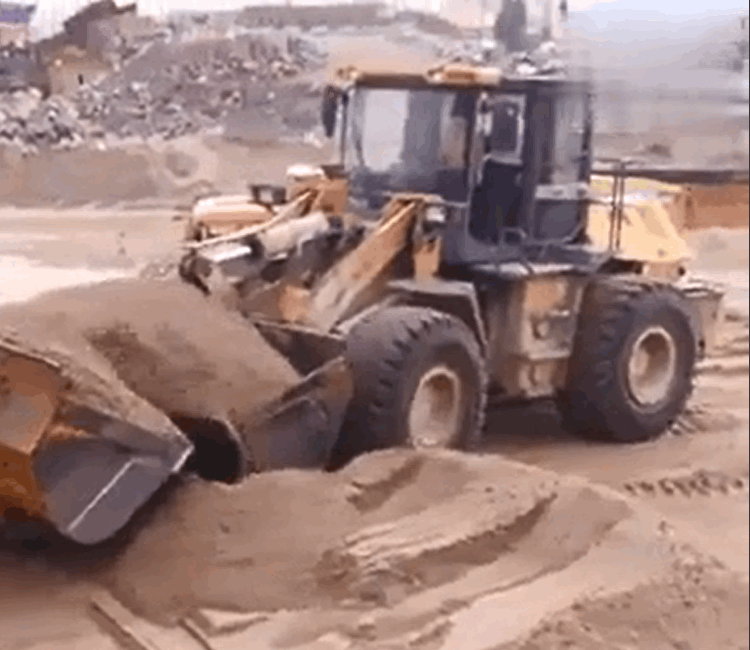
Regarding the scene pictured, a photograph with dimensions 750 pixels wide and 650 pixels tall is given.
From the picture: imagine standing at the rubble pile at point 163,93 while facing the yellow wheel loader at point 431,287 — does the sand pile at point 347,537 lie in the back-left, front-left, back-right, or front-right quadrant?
front-right

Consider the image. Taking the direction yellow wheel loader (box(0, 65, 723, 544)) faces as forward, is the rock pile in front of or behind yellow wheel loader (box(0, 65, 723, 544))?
in front

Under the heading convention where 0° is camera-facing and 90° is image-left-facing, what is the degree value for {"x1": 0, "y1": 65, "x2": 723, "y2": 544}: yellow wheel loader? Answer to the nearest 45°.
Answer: approximately 45°
